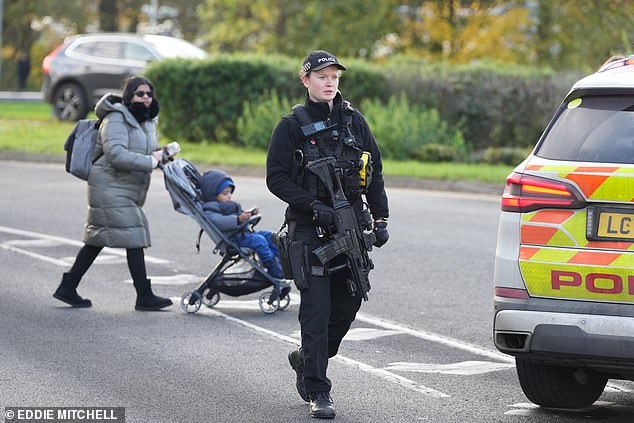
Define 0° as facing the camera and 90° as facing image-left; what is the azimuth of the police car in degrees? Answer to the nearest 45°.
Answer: approximately 180°

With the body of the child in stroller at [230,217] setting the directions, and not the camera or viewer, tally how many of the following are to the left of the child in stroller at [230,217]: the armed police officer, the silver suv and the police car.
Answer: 1

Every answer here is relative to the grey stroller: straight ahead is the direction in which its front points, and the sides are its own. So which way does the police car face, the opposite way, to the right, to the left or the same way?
to the left

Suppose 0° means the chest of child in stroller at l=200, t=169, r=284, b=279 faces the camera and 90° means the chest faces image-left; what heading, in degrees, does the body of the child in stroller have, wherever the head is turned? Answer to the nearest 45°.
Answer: approximately 270°

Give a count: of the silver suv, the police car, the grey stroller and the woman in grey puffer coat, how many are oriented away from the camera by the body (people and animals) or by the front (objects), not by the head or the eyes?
1

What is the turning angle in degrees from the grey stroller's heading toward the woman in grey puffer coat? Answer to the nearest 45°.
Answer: approximately 180°

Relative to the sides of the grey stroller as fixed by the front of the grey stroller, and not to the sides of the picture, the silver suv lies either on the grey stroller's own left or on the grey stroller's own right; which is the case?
on the grey stroller's own left

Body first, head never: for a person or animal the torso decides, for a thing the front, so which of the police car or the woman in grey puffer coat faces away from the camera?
the police car

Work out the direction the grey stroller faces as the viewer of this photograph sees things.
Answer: facing to the right of the viewer

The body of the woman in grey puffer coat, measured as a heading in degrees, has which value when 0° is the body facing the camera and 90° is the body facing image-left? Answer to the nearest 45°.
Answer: approximately 270°
